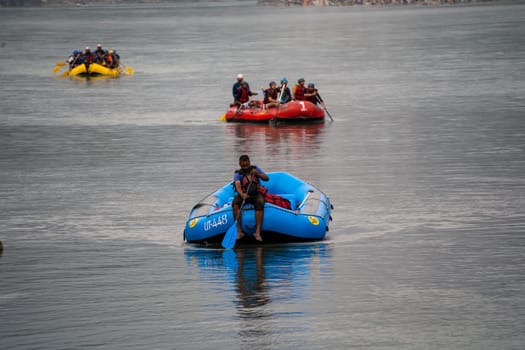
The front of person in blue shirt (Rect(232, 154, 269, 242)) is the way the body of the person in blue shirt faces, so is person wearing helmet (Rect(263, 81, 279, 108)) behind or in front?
behind

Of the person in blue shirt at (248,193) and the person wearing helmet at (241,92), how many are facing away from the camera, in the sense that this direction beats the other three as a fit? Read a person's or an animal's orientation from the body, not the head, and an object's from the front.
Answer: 0

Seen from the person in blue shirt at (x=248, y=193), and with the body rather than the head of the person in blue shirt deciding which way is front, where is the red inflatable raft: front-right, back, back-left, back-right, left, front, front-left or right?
back

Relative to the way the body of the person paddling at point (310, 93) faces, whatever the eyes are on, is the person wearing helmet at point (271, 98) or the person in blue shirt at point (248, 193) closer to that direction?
the person in blue shirt

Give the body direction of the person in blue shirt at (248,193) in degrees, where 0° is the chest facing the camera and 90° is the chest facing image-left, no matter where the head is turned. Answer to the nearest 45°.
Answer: approximately 0°

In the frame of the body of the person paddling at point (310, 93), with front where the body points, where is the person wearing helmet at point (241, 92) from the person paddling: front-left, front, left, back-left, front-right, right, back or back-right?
back-right

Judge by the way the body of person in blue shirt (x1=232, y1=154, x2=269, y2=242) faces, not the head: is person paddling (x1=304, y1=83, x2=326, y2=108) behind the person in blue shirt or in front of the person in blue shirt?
behind

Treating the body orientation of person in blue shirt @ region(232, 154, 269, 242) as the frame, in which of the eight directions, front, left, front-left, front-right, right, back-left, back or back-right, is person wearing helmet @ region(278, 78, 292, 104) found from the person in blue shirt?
back

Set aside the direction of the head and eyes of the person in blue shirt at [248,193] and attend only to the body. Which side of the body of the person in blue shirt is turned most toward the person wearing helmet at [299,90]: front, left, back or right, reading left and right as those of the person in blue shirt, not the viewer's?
back
